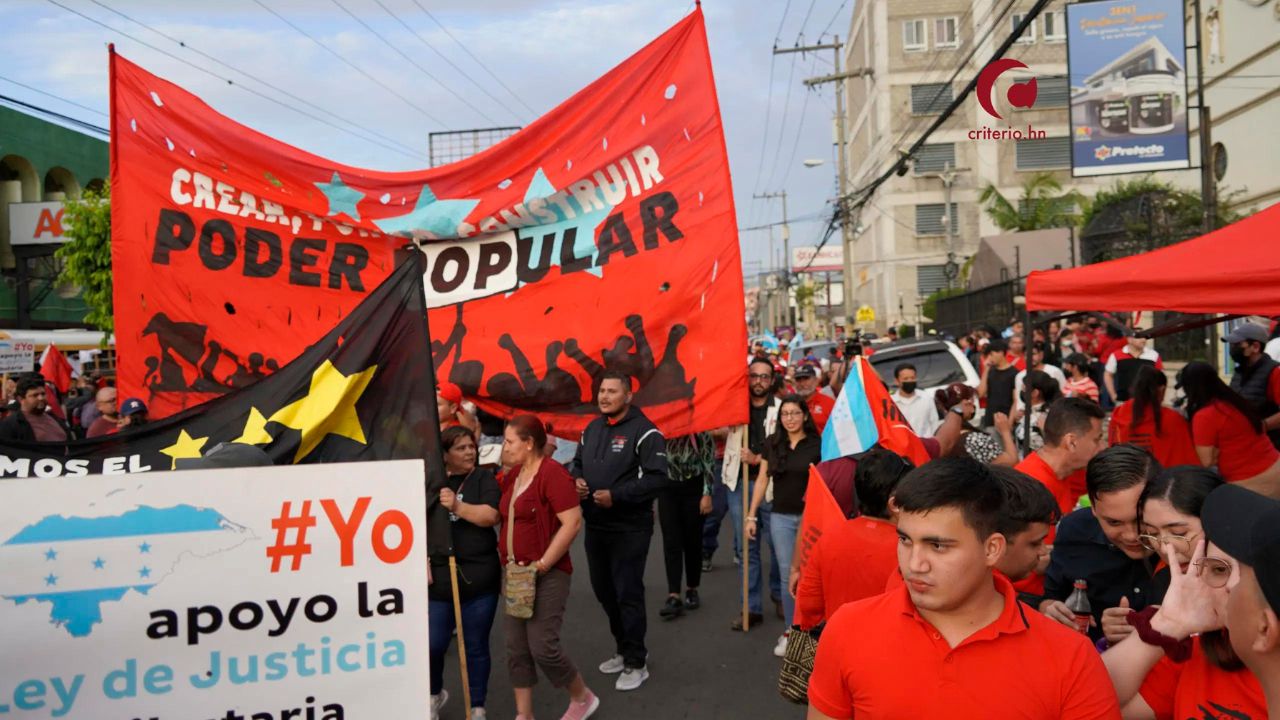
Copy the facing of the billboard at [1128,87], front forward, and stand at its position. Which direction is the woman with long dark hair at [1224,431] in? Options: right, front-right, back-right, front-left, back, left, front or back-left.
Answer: front

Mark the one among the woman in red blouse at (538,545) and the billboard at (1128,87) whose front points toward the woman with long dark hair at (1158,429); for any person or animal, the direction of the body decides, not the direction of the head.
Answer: the billboard

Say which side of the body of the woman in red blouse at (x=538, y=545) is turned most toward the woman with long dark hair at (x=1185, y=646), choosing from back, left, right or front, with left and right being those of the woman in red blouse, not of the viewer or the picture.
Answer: left

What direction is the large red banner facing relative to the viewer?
toward the camera

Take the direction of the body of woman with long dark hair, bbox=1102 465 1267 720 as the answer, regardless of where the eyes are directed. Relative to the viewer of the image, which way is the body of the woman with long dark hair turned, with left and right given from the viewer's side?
facing the viewer and to the left of the viewer

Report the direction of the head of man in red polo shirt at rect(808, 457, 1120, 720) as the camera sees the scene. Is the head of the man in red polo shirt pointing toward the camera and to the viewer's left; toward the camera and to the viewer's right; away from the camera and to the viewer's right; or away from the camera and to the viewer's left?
toward the camera and to the viewer's left

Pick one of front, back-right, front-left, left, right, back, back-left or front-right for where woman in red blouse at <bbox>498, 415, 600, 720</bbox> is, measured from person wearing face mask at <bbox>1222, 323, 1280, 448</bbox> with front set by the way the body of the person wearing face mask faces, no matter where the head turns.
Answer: front

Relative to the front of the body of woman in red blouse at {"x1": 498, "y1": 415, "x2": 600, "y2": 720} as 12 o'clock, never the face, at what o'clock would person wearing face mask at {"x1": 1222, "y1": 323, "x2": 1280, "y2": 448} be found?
The person wearing face mask is roughly at 7 o'clock from the woman in red blouse.

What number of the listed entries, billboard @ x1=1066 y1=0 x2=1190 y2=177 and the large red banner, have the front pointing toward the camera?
2

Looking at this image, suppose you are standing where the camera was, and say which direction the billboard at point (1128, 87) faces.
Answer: facing the viewer

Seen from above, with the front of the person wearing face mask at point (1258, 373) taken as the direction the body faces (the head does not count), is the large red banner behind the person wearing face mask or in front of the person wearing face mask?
in front

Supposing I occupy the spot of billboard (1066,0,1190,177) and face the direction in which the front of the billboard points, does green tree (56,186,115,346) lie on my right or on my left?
on my right

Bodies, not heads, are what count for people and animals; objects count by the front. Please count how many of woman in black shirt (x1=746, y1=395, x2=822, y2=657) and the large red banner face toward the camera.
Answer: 2

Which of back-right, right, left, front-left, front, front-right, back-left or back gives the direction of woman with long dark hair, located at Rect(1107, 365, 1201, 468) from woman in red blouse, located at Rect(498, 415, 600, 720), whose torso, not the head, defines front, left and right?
back-left
